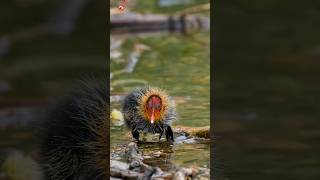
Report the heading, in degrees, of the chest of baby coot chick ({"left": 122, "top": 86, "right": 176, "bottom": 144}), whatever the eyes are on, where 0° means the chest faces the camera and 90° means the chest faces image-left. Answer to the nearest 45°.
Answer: approximately 0°
